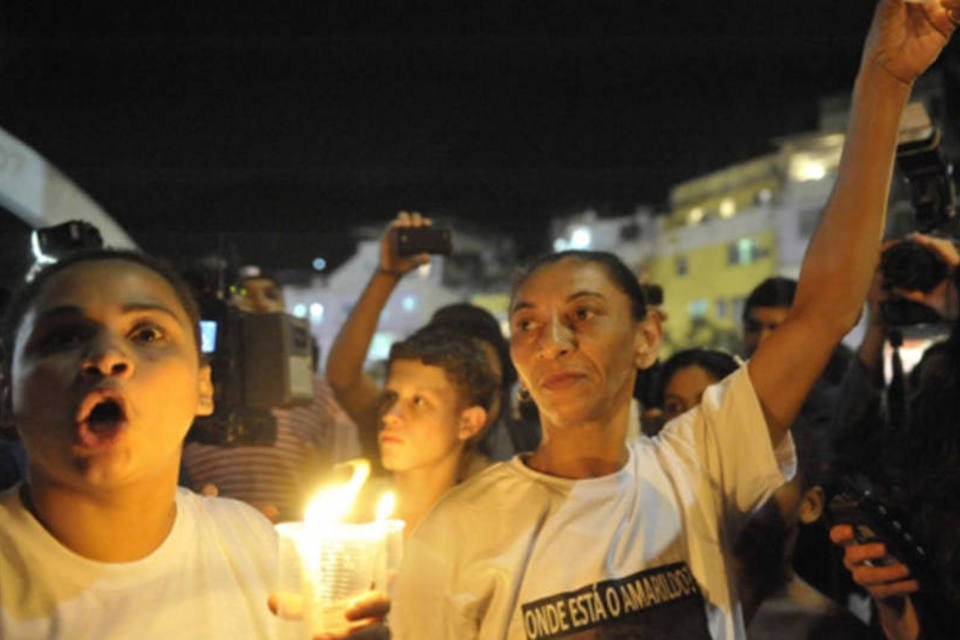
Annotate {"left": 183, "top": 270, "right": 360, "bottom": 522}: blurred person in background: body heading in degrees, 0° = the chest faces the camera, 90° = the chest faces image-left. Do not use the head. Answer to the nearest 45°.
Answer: approximately 45°

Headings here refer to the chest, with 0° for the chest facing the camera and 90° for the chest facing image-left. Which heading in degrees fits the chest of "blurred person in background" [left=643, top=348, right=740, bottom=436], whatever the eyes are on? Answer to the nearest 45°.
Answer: approximately 45°
